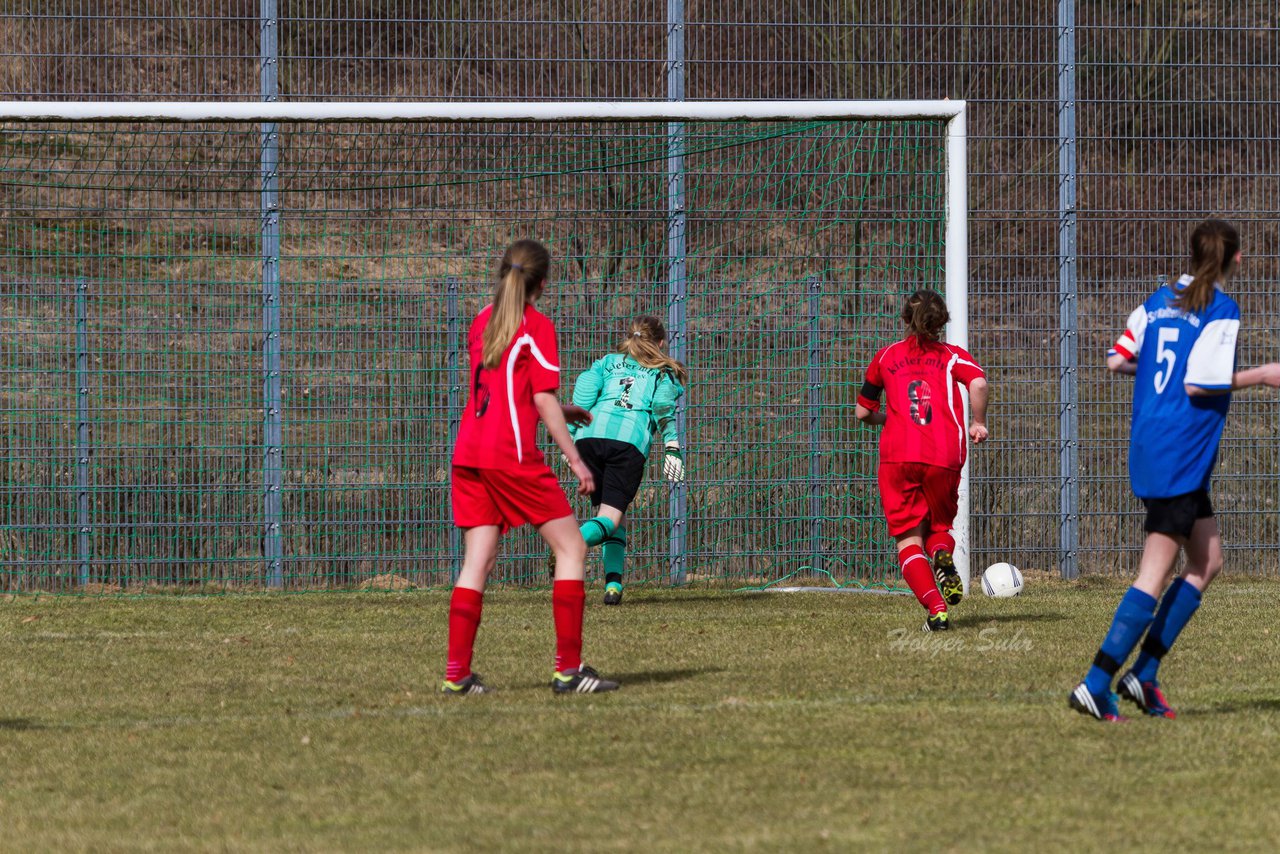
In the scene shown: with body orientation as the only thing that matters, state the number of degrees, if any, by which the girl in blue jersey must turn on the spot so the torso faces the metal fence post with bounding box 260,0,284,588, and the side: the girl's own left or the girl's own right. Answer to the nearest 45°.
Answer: approximately 90° to the girl's own left

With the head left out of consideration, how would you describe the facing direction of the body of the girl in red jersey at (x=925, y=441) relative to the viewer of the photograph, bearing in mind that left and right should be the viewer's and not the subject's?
facing away from the viewer

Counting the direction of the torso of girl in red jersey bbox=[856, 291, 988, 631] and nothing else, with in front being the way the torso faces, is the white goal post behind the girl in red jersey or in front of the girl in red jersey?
in front

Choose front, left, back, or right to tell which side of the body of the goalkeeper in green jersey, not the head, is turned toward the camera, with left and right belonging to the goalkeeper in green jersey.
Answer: back

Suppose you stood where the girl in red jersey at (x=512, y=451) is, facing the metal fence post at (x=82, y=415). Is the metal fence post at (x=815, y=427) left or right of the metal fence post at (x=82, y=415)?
right

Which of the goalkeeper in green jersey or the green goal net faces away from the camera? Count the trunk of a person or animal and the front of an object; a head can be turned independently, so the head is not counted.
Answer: the goalkeeper in green jersey

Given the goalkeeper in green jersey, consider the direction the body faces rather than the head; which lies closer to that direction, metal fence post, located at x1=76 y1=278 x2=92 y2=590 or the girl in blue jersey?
the metal fence post

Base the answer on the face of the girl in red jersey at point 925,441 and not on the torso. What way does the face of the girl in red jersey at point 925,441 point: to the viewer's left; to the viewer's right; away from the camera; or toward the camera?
away from the camera

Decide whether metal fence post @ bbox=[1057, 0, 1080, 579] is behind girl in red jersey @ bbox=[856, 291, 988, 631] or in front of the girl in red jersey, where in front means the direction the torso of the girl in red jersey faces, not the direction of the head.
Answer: in front

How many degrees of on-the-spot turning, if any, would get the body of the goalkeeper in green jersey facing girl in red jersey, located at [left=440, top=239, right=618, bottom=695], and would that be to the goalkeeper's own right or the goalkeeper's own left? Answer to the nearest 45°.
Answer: approximately 180°

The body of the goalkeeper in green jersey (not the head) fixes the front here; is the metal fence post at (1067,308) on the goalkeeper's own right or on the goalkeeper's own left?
on the goalkeeper's own right

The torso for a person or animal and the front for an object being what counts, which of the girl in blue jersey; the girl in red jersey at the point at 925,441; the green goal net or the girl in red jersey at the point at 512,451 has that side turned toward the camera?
the green goal net

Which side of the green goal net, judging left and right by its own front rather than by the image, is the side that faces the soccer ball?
left
